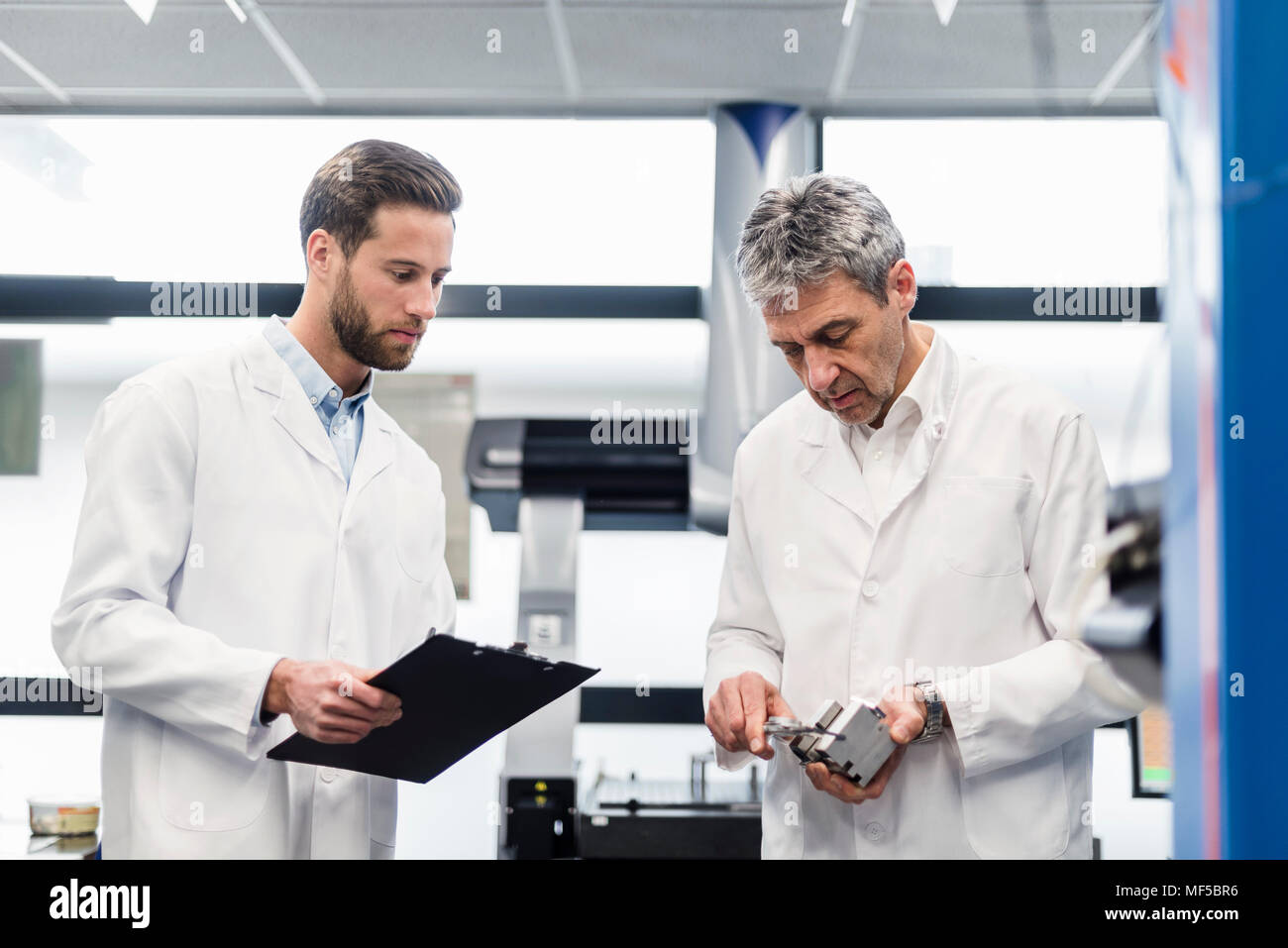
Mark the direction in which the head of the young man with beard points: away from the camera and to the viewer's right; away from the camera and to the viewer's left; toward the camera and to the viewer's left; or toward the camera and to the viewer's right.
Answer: toward the camera and to the viewer's right

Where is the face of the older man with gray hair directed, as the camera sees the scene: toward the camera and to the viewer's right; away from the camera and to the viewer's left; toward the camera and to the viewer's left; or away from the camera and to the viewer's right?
toward the camera and to the viewer's left

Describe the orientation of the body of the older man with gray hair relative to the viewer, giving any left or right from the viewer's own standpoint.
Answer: facing the viewer and to the left of the viewer

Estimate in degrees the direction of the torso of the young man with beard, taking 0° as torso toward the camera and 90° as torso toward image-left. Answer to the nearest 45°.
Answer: approximately 315°
